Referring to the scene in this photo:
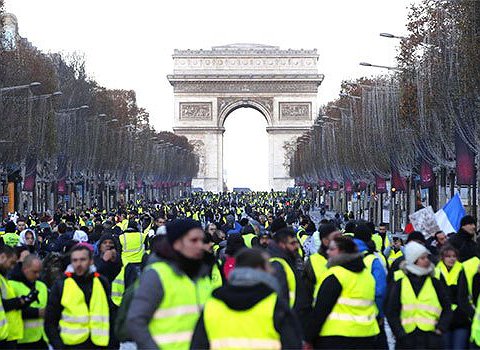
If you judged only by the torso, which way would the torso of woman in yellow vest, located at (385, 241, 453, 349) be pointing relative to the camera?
toward the camera

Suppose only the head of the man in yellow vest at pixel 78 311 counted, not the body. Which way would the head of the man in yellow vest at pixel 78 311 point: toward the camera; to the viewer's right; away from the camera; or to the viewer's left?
toward the camera

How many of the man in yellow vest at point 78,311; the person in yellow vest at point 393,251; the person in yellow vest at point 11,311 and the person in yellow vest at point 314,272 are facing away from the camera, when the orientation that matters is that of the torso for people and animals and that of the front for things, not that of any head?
1

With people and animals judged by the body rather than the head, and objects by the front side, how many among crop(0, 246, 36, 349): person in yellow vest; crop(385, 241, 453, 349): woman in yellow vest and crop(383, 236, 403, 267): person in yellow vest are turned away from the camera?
0

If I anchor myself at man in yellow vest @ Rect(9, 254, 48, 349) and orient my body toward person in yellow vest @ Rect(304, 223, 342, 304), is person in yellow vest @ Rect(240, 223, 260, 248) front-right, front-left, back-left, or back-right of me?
front-left

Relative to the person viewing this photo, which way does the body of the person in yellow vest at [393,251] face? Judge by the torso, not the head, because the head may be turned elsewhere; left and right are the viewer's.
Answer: facing the viewer and to the right of the viewer

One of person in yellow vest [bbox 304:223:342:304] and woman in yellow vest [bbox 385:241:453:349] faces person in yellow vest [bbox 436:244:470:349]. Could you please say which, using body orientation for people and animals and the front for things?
person in yellow vest [bbox 304:223:342:304]

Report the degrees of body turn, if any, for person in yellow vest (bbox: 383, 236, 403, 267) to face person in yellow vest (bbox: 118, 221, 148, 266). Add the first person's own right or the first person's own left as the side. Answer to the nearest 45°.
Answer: approximately 45° to the first person's own right

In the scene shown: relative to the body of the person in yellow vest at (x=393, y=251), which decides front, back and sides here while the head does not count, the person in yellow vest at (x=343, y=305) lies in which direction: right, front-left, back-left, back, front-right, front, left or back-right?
front-right

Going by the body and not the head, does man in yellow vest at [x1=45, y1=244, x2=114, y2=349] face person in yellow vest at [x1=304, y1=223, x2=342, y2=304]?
no
